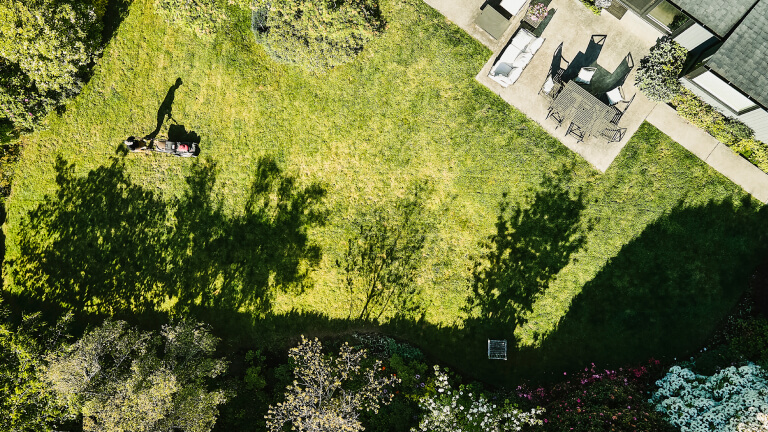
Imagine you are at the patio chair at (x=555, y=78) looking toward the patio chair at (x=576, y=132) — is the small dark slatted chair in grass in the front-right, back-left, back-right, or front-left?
front-right

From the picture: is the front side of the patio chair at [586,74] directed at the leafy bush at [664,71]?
no

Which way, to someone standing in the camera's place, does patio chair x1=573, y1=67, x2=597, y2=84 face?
facing the viewer and to the left of the viewer

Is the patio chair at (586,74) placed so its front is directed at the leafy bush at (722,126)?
no
